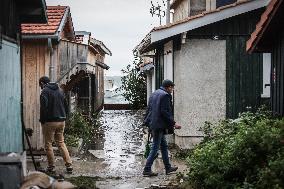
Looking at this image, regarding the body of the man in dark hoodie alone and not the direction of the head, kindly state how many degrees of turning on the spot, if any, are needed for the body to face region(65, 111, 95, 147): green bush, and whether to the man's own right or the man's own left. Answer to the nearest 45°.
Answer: approximately 45° to the man's own right

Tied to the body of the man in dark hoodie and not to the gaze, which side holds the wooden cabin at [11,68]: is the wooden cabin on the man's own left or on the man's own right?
on the man's own left

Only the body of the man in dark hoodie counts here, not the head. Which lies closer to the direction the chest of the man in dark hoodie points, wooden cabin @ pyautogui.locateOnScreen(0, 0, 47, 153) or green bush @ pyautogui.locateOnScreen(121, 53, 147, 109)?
the green bush
